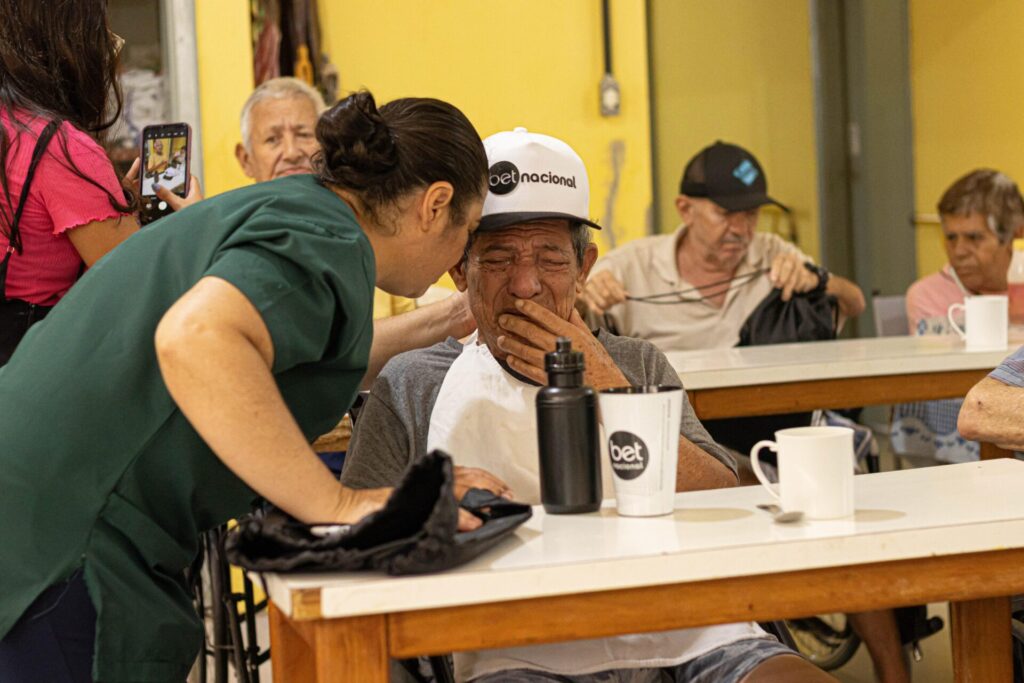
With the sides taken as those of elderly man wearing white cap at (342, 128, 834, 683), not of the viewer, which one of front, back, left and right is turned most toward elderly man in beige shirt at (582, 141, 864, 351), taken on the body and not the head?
back

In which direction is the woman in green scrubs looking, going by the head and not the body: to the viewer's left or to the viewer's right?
to the viewer's right

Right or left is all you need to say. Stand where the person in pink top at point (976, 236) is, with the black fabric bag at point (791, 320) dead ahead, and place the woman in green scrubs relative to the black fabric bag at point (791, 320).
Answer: left

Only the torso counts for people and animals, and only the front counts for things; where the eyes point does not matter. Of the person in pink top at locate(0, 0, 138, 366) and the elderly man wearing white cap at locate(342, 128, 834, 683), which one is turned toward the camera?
the elderly man wearing white cap

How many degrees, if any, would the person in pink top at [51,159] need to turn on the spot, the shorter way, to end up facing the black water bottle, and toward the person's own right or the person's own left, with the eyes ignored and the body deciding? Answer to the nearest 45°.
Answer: approximately 90° to the person's own right

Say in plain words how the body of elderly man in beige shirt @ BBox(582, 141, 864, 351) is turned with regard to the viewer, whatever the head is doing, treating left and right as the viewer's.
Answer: facing the viewer and to the right of the viewer

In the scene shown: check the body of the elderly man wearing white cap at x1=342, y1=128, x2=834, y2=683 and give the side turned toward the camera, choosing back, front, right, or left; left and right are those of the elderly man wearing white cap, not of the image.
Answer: front

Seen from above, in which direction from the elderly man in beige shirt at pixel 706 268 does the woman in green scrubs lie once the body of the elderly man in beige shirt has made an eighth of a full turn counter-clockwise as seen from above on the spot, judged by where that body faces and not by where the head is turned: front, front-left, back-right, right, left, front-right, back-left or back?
right

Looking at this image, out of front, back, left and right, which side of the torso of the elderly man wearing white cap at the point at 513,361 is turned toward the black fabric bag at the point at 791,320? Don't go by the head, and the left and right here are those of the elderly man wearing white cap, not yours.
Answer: back

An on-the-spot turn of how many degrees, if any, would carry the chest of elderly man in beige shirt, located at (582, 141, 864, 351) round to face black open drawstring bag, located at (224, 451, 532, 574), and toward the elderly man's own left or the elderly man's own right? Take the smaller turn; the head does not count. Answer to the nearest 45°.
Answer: approximately 45° to the elderly man's own right

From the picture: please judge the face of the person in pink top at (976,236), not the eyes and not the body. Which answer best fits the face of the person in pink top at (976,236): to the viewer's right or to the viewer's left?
to the viewer's left

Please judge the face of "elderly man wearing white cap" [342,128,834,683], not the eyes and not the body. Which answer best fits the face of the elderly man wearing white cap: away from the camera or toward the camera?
toward the camera

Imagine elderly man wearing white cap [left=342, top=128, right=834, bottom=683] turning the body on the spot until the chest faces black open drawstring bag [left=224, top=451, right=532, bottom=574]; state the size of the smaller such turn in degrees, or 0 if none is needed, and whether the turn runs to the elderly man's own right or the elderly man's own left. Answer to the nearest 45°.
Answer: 0° — they already face it

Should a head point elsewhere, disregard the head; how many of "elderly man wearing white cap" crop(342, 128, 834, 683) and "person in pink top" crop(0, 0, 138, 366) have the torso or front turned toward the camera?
1

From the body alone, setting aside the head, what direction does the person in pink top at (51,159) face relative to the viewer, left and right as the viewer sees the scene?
facing away from the viewer and to the right of the viewer
